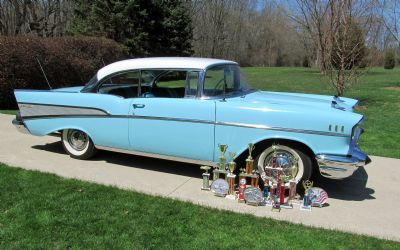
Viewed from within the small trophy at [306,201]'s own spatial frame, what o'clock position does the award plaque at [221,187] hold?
The award plaque is roughly at 3 o'clock from the small trophy.

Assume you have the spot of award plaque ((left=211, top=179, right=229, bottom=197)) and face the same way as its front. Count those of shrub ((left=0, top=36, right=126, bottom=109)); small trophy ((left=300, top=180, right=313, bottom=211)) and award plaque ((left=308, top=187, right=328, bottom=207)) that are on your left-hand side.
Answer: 2

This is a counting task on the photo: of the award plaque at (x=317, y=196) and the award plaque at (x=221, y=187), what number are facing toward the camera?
2

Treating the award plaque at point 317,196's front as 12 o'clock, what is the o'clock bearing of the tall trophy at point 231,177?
The tall trophy is roughly at 3 o'clock from the award plaque.

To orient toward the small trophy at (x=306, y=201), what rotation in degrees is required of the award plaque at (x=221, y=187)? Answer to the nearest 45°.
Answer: approximately 90° to its left

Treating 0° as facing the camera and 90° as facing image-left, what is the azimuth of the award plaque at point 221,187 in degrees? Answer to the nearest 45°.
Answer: approximately 0°

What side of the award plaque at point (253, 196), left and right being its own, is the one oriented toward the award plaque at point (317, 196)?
left

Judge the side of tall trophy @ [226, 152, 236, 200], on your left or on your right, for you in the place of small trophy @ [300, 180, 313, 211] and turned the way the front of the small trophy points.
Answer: on your right
